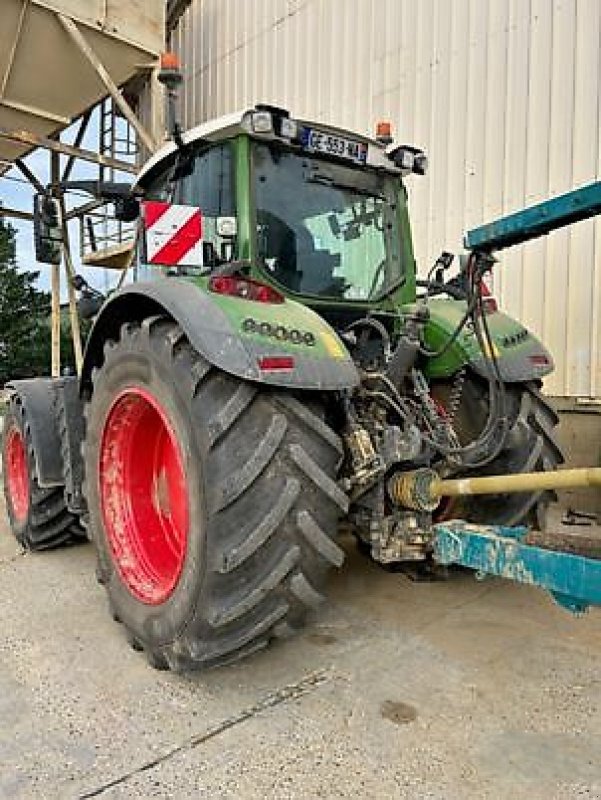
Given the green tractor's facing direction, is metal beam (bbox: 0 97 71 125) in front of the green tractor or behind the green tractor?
in front

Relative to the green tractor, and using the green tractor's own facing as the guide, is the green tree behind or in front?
in front

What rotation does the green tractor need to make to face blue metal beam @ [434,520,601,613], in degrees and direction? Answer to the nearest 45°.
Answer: approximately 180°

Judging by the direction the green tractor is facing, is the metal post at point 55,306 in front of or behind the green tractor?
in front

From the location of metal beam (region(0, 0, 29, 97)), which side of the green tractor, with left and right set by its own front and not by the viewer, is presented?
front

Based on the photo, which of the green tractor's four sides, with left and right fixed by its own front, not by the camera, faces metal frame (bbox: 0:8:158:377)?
front

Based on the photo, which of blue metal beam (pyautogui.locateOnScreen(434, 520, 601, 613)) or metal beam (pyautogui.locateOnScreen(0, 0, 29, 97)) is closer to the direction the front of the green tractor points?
the metal beam (pyautogui.locateOnScreen(0, 0, 29, 97))

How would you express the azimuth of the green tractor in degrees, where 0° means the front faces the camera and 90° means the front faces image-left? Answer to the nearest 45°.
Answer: approximately 135°

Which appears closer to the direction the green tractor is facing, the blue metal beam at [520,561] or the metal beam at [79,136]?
the metal beam at [79,136]
